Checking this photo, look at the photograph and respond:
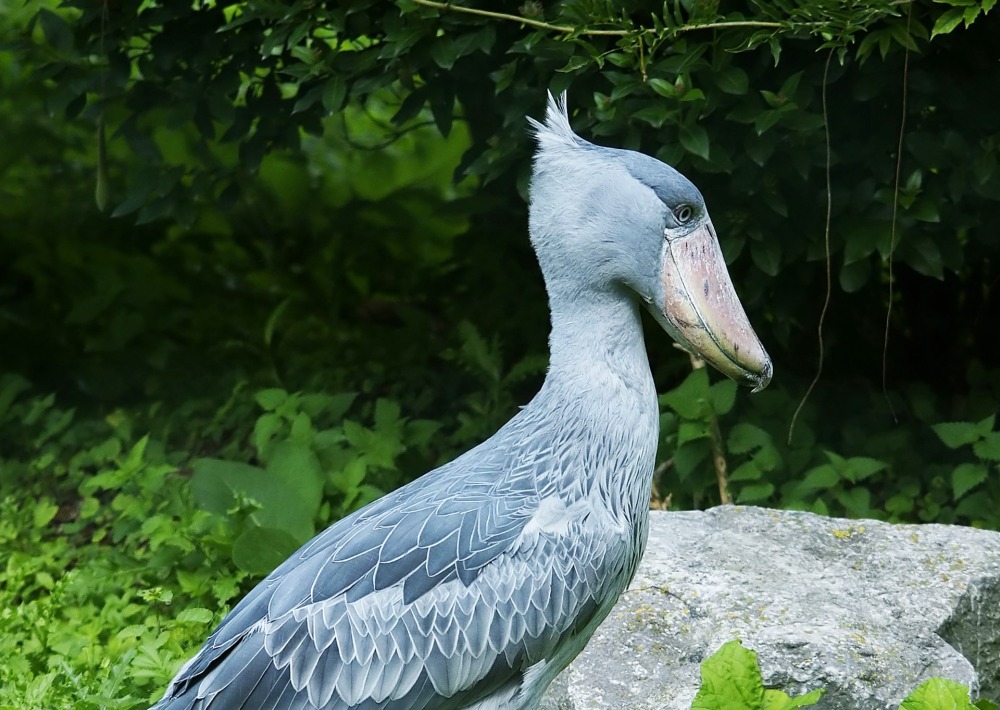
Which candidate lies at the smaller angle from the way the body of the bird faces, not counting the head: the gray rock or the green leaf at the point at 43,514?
the gray rock

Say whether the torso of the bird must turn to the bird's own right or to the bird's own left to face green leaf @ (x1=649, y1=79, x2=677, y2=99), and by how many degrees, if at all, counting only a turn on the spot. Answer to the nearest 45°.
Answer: approximately 90° to the bird's own left

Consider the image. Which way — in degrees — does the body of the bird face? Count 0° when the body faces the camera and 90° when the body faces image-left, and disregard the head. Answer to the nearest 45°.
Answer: approximately 270°

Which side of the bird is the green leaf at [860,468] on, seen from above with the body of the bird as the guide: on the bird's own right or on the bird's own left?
on the bird's own left

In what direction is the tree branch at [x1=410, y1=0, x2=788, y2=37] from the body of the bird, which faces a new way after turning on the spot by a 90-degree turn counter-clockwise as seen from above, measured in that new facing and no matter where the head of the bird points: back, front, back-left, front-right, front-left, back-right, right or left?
front

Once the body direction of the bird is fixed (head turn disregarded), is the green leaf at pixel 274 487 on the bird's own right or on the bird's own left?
on the bird's own left

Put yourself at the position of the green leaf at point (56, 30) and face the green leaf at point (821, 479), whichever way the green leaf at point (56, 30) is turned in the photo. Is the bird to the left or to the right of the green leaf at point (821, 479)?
right

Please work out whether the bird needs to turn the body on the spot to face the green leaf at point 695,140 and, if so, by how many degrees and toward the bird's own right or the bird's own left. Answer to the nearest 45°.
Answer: approximately 90° to the bird's own left
